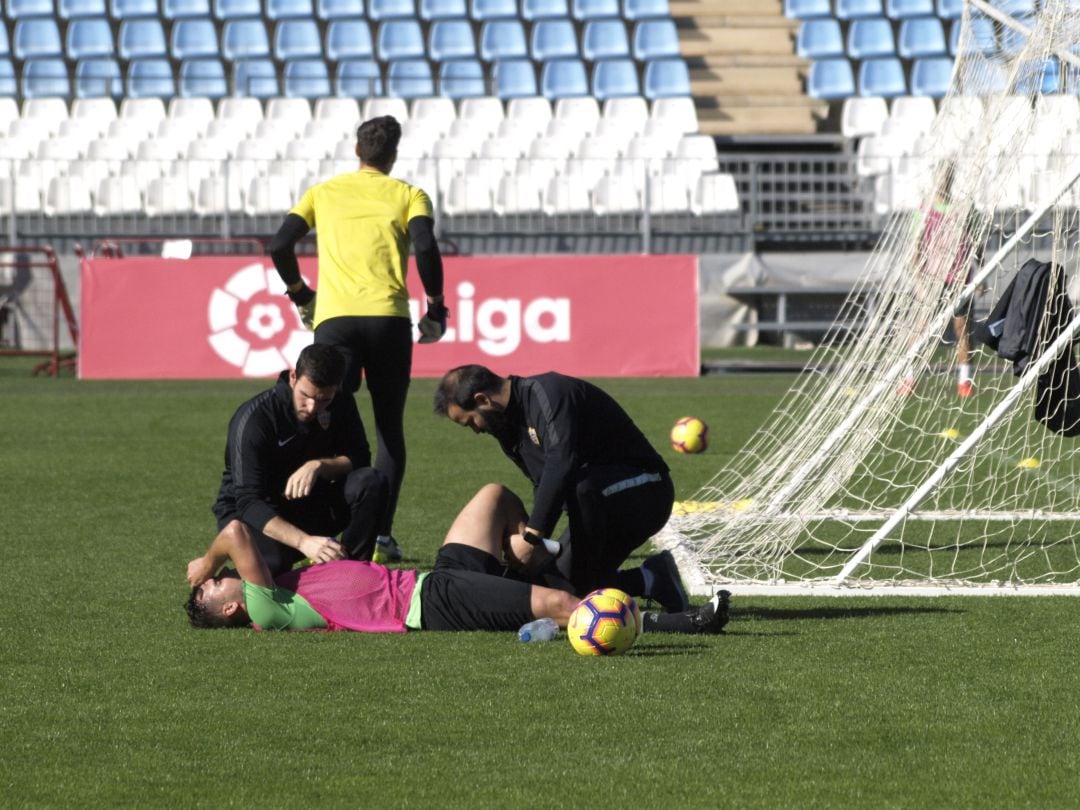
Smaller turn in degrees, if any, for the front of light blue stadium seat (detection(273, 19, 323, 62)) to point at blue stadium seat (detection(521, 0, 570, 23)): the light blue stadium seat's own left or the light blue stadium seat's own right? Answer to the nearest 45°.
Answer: approximately 90° to the light blue stadium seat's own left

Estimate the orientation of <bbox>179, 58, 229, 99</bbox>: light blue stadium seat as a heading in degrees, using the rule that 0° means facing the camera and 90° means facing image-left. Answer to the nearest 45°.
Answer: approximately 0°

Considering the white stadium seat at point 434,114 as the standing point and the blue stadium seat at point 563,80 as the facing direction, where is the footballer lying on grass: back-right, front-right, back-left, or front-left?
back-right

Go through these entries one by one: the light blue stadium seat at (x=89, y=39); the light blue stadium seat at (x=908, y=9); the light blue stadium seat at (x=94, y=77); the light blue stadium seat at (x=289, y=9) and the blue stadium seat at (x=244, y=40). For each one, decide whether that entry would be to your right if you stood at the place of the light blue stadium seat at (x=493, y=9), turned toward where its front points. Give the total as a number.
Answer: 4

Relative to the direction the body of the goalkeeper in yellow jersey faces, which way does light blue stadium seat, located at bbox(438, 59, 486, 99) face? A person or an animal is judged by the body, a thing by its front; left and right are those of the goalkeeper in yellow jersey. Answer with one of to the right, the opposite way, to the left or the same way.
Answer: the opposite way

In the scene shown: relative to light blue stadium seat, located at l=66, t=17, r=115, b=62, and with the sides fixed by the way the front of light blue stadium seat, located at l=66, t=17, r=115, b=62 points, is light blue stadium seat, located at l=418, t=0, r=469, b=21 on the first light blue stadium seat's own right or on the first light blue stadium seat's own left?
on the first light blue stadium seat's own left

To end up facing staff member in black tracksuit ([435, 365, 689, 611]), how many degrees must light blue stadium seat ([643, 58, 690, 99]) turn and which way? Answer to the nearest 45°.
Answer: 0° — it already faces them

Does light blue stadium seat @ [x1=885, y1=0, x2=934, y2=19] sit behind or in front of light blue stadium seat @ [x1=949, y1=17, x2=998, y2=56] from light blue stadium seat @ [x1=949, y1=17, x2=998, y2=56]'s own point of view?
behind

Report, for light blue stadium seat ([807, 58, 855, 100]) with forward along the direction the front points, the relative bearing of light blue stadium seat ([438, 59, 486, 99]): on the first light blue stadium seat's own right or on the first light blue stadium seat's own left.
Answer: on the first light blue stadium seat's own right

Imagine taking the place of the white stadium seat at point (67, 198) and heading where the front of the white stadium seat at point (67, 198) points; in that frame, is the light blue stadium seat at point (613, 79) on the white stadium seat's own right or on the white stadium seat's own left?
on the white stadium seat's own left
